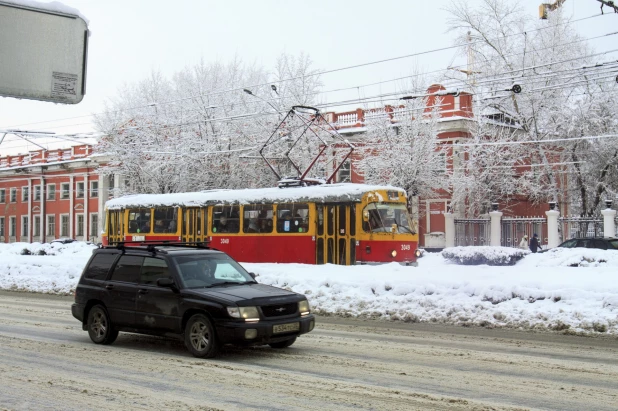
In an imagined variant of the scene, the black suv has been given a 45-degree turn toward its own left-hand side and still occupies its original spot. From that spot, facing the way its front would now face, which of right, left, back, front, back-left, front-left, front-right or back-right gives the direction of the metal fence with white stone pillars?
front-left

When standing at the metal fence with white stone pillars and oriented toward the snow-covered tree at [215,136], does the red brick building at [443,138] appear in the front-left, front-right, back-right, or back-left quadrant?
front-right

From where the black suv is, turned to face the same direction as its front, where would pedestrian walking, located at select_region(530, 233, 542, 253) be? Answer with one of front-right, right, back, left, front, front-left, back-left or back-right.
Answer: left

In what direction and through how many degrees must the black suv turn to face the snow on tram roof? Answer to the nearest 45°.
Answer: approximately 135° to its left

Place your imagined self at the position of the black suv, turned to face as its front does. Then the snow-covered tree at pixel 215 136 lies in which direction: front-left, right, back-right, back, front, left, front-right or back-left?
back-left

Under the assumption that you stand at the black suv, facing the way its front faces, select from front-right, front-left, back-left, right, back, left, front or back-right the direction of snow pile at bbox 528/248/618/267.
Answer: left

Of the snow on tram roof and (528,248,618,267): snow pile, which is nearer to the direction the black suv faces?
the snow pile

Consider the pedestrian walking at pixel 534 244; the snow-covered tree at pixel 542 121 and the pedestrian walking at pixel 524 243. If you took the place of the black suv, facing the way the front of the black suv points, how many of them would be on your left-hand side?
3

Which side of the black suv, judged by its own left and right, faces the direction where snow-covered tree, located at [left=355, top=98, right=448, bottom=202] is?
left

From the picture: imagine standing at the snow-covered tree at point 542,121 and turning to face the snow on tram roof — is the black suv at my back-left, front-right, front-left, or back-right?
front-left

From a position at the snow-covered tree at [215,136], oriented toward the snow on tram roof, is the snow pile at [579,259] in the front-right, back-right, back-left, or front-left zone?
front-left

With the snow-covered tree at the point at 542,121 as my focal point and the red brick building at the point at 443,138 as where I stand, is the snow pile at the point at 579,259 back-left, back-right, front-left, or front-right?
front-right
